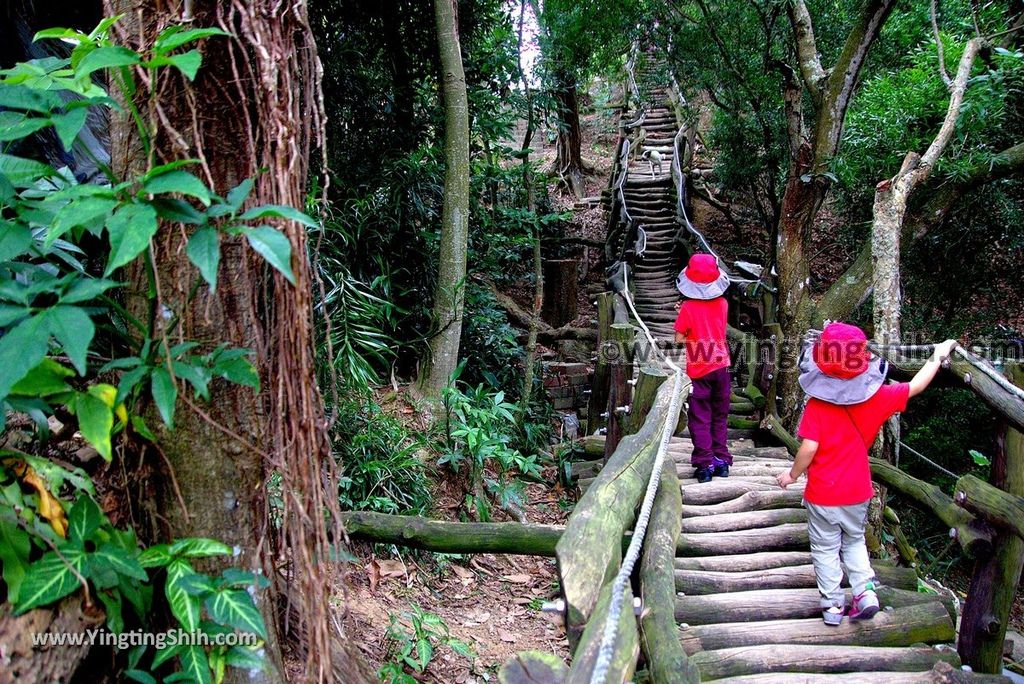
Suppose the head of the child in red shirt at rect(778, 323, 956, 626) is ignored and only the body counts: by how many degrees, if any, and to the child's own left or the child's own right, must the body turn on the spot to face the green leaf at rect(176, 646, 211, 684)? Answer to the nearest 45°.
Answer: approximately 135° to the child's own left

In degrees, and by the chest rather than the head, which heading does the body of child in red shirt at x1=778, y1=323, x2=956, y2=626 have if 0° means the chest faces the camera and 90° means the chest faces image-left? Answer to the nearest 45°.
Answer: approximately 180°

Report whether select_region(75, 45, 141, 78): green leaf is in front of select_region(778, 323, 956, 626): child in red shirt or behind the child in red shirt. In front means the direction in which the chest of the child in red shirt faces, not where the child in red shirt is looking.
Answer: behind

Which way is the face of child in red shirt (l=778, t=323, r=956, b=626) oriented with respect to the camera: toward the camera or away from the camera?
away from the camera

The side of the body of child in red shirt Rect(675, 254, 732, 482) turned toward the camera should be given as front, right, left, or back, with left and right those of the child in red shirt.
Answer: back

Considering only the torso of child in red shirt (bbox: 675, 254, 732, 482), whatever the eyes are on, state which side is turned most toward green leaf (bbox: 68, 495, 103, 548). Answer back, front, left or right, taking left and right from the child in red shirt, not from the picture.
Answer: back

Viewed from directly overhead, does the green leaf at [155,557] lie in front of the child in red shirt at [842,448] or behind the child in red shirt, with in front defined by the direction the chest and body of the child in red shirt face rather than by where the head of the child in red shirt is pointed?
behind

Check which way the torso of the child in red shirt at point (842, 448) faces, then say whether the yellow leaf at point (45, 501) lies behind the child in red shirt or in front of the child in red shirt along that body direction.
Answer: behind

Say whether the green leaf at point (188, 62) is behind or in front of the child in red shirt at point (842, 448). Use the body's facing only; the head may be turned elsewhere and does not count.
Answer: behind

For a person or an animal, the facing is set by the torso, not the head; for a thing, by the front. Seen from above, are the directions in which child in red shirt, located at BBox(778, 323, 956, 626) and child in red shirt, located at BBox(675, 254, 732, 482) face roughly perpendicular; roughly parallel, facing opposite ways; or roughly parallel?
roughly parallel

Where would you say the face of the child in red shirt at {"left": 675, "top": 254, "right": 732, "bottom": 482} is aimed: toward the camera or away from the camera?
away from the camera
